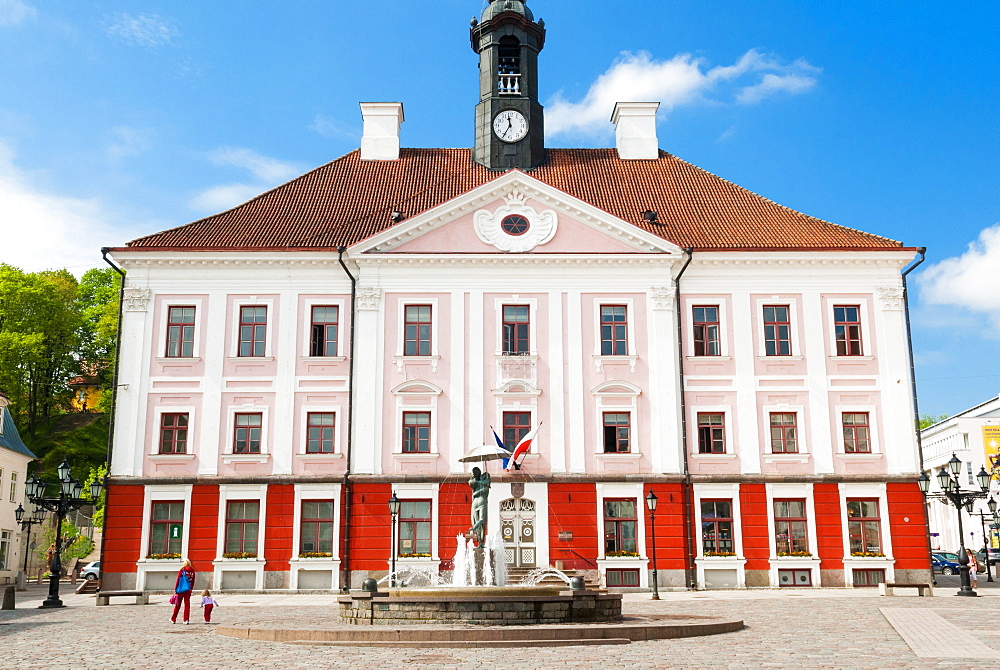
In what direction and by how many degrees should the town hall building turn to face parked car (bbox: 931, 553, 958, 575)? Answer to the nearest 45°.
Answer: approximately 135° to its left

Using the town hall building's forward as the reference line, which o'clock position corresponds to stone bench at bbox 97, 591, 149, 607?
The stone bench is roughly at 2 o'clock from the town hall building.

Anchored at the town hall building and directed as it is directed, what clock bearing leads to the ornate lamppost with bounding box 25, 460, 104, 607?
The ornate lamppost is roughly at 2 o'clock from the town hall building.

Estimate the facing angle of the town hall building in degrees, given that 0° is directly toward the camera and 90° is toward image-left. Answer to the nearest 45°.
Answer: approximately 0°

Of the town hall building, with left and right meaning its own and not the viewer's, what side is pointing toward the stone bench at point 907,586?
left

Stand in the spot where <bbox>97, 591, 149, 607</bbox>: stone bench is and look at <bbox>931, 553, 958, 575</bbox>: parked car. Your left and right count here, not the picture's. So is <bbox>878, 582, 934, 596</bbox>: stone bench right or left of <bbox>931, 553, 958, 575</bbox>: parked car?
right

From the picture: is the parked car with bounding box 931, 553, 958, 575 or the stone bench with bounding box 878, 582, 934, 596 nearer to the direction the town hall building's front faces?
the stone bench
